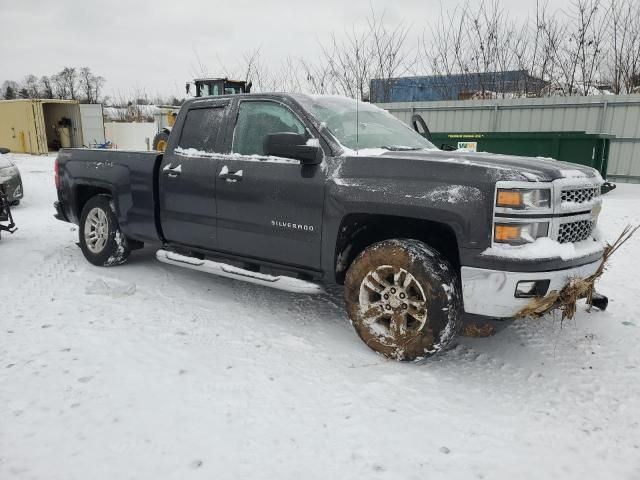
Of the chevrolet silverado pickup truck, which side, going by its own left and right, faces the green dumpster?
left

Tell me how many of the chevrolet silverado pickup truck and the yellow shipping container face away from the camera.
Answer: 0

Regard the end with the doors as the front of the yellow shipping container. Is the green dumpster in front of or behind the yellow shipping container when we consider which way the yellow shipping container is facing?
in front

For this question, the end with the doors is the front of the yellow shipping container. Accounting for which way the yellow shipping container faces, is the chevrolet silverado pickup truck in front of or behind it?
in front

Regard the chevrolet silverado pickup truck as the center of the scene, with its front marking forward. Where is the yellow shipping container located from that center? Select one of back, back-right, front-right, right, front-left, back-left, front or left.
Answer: back
